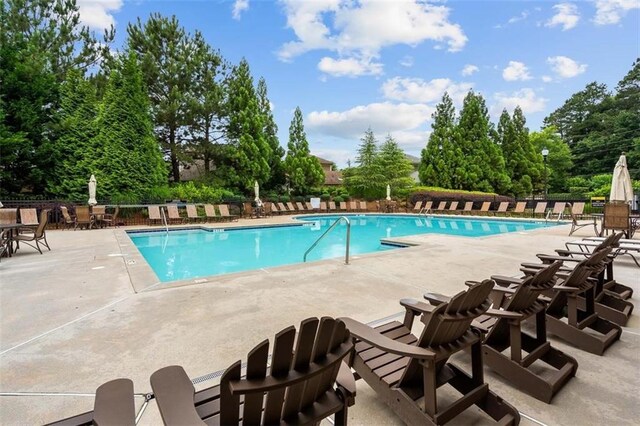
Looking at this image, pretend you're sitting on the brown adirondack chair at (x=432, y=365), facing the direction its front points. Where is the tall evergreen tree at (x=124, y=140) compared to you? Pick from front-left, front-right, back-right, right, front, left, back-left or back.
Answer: front

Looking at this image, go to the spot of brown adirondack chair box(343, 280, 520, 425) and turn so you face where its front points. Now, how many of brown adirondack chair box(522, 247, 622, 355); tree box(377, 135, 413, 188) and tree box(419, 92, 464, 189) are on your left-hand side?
0

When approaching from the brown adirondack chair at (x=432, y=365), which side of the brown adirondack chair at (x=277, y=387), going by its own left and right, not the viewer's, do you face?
right

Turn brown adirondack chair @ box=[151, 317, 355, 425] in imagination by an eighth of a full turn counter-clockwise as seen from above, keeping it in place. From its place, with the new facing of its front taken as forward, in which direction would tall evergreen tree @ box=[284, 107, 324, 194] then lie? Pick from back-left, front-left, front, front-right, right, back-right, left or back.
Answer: right

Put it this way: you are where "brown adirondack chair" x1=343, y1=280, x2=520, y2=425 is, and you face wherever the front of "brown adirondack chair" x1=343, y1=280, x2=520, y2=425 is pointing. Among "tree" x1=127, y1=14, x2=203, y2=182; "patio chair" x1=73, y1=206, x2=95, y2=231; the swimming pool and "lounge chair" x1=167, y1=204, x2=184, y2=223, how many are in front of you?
4

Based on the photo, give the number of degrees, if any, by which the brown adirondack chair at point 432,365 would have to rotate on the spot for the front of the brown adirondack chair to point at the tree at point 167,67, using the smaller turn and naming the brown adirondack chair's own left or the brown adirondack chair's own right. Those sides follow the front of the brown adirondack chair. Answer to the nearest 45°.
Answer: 0° — it already faces it

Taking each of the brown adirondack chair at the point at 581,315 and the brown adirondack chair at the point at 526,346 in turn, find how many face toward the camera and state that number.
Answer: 0

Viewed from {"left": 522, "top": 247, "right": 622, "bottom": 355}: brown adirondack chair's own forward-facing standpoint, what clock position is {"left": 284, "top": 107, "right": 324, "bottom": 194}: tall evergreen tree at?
The tall evergreen tree is roughly at 12 o'clock from the brown adirondack chair.

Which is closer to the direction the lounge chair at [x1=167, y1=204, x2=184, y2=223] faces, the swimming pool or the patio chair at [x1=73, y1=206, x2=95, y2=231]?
the swimming pool

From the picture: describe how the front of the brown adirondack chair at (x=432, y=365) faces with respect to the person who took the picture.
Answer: facing away from the viewer and to the left of the viewer

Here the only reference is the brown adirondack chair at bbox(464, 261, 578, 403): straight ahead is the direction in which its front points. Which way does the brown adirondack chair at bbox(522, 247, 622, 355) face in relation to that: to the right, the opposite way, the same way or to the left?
the same way

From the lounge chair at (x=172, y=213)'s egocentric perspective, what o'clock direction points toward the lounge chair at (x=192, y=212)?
the lounge chair at (x=192, y=212) is roughly at 10 o'clock from the lounge chair at (x=172, y=213).

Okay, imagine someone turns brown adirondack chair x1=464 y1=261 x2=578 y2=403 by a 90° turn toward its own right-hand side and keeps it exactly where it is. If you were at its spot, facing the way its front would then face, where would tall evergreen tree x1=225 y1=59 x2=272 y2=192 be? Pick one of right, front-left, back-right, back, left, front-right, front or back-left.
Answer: left

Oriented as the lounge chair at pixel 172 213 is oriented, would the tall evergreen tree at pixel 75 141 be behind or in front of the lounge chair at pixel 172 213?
behind

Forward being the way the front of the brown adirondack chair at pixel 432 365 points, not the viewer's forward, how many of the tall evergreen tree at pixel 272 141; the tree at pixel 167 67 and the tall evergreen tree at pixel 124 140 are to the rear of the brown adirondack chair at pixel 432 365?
0

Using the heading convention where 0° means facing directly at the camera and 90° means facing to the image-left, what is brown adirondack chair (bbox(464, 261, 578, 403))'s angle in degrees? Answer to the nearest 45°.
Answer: approximately 135°

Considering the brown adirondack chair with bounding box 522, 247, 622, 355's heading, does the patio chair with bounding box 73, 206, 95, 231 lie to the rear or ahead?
ahead

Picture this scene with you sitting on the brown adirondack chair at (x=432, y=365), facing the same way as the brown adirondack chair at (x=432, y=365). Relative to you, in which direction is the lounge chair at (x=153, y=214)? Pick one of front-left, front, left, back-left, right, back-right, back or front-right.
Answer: front
